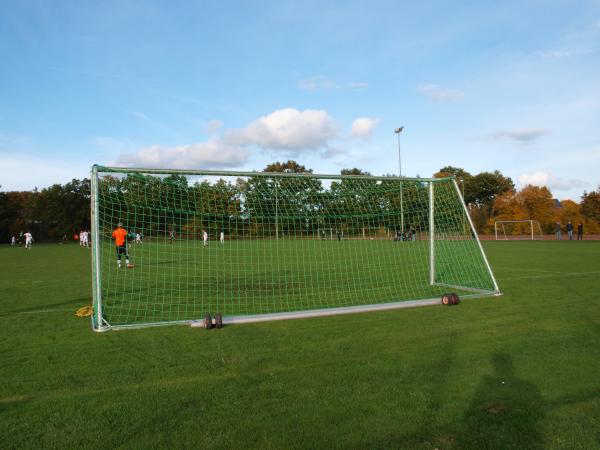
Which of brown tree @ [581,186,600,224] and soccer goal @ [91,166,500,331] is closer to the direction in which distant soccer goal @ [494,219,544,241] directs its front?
the soccer goal

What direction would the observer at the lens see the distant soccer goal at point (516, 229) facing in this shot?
facing the viewer and to the left of the viewer

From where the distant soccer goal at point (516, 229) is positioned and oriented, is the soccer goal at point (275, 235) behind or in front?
in front

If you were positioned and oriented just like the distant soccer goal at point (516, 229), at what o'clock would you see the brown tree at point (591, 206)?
The brown tree is roughly at 8 o'clock from the distant soccer goal.

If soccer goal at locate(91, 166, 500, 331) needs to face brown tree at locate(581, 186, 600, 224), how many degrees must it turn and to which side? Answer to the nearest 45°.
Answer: approximately 90° to its right

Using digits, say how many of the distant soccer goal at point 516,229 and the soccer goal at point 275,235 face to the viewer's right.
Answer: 0

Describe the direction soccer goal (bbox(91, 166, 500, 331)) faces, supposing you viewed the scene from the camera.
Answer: facing away from the viewer and to the left of the viewer
